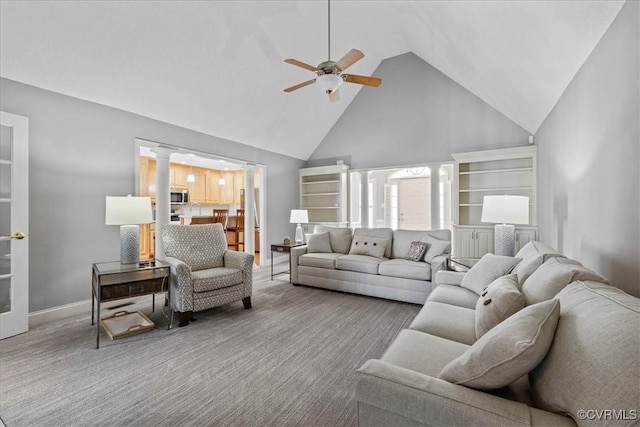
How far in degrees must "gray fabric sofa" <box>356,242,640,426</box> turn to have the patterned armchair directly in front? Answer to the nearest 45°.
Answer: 0° — it already faces it

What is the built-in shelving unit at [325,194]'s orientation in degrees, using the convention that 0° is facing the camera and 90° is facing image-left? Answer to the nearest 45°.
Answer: approximately 45°

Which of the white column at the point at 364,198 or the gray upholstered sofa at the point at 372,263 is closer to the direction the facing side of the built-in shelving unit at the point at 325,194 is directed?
the gray upholstered sofa

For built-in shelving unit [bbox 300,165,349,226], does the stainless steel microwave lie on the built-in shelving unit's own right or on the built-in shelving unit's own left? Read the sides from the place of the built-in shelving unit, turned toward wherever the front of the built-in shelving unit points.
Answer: on the built-in shelving unit's own right

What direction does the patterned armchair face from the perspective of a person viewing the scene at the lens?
facing the viewer and to the right of the viewer

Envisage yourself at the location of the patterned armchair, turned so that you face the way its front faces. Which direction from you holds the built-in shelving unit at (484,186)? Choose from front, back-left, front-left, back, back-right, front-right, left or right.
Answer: front-left

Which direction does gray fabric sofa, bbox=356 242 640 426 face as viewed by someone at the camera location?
facing to the left of the viewer

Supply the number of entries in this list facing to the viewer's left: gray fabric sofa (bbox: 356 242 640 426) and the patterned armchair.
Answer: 1

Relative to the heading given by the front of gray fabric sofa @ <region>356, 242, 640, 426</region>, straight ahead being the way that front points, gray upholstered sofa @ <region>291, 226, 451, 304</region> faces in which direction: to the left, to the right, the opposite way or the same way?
to the left

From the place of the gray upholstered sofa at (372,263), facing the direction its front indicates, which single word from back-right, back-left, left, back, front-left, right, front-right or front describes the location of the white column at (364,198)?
back-right

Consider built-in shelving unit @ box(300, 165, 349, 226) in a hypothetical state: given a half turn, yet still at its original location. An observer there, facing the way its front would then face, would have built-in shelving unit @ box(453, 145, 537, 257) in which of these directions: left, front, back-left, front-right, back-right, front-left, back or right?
right

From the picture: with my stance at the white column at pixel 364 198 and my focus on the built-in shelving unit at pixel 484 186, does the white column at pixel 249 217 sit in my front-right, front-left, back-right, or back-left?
back-right

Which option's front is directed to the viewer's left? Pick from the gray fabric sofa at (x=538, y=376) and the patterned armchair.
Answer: the gray fabric sofa

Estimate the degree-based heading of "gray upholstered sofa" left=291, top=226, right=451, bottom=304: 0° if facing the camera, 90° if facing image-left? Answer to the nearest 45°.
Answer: approximately 45°

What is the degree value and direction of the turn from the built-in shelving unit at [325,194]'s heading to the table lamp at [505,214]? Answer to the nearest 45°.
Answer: approximately 90° to its left
